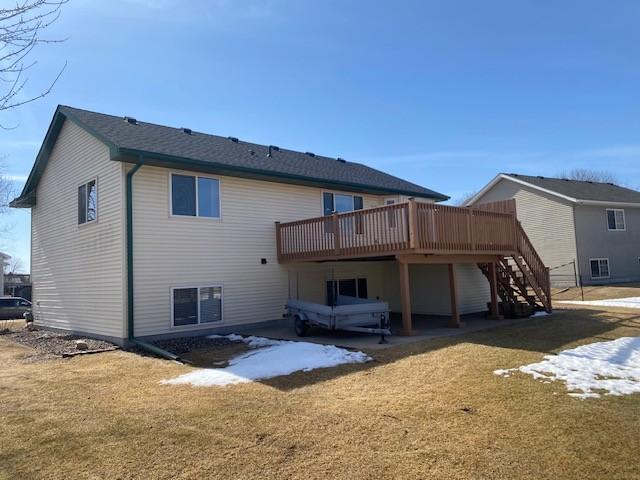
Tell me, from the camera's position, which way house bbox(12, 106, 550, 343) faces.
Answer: facing away from the viewer and to the left of the viewer

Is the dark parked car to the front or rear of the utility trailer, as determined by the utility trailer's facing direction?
to the rear

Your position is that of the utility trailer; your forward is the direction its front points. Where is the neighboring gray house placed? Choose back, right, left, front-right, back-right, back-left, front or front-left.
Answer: left

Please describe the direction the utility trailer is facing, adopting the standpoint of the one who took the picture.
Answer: facing the viewer and to the right of the viewer

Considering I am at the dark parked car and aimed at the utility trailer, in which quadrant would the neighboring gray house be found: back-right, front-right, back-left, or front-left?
front-left

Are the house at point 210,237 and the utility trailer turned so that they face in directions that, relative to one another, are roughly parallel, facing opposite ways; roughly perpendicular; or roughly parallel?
roughly parallel, facing opposite ways

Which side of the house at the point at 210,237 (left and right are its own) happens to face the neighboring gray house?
right

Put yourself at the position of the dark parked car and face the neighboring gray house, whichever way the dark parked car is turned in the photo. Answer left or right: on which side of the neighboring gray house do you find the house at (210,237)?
right
